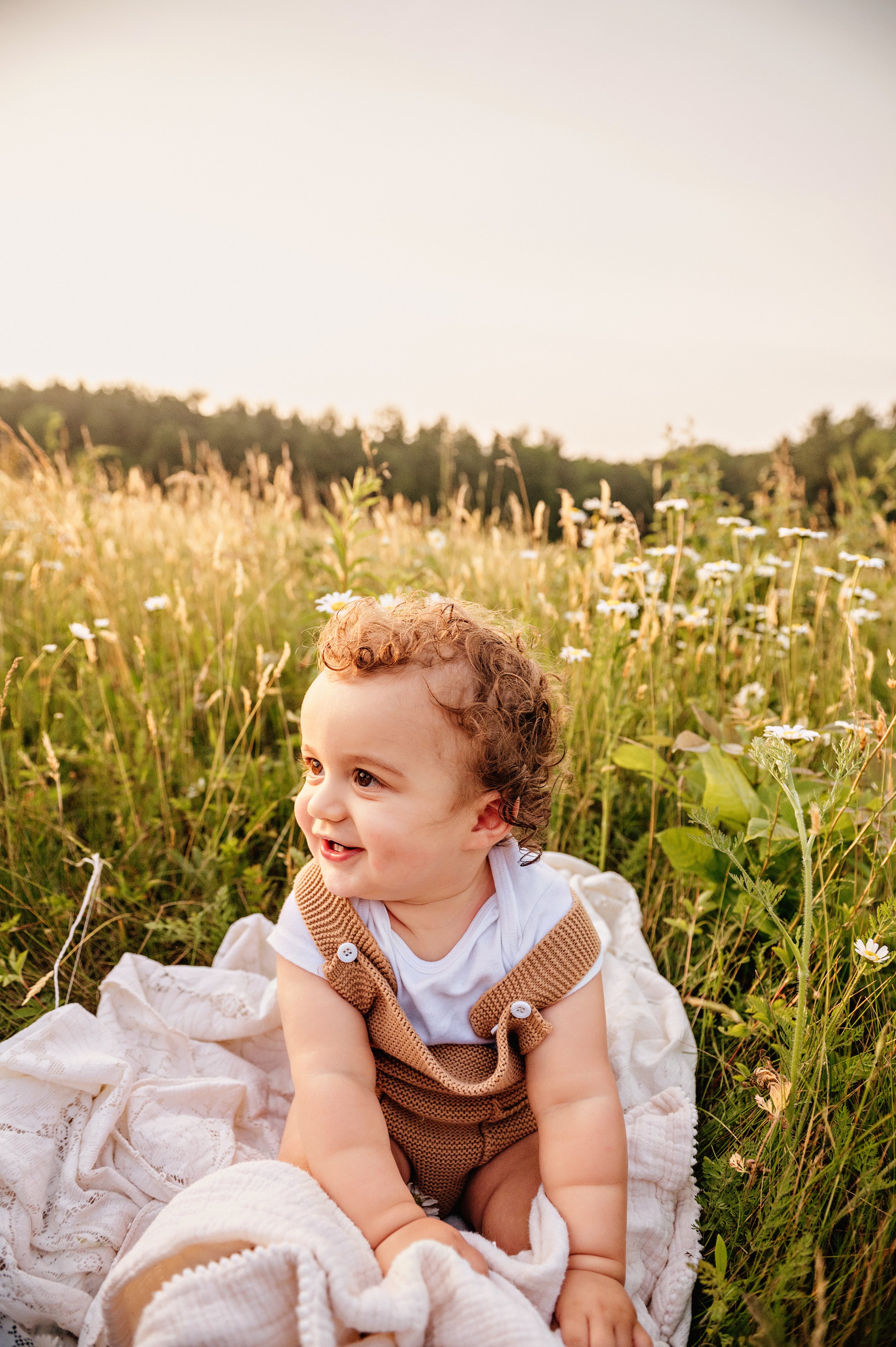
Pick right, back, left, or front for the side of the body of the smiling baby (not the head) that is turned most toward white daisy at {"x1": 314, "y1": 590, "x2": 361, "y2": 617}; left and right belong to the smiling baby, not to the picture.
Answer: back

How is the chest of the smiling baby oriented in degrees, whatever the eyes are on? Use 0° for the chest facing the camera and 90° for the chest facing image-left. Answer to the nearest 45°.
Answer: approximately 0°
